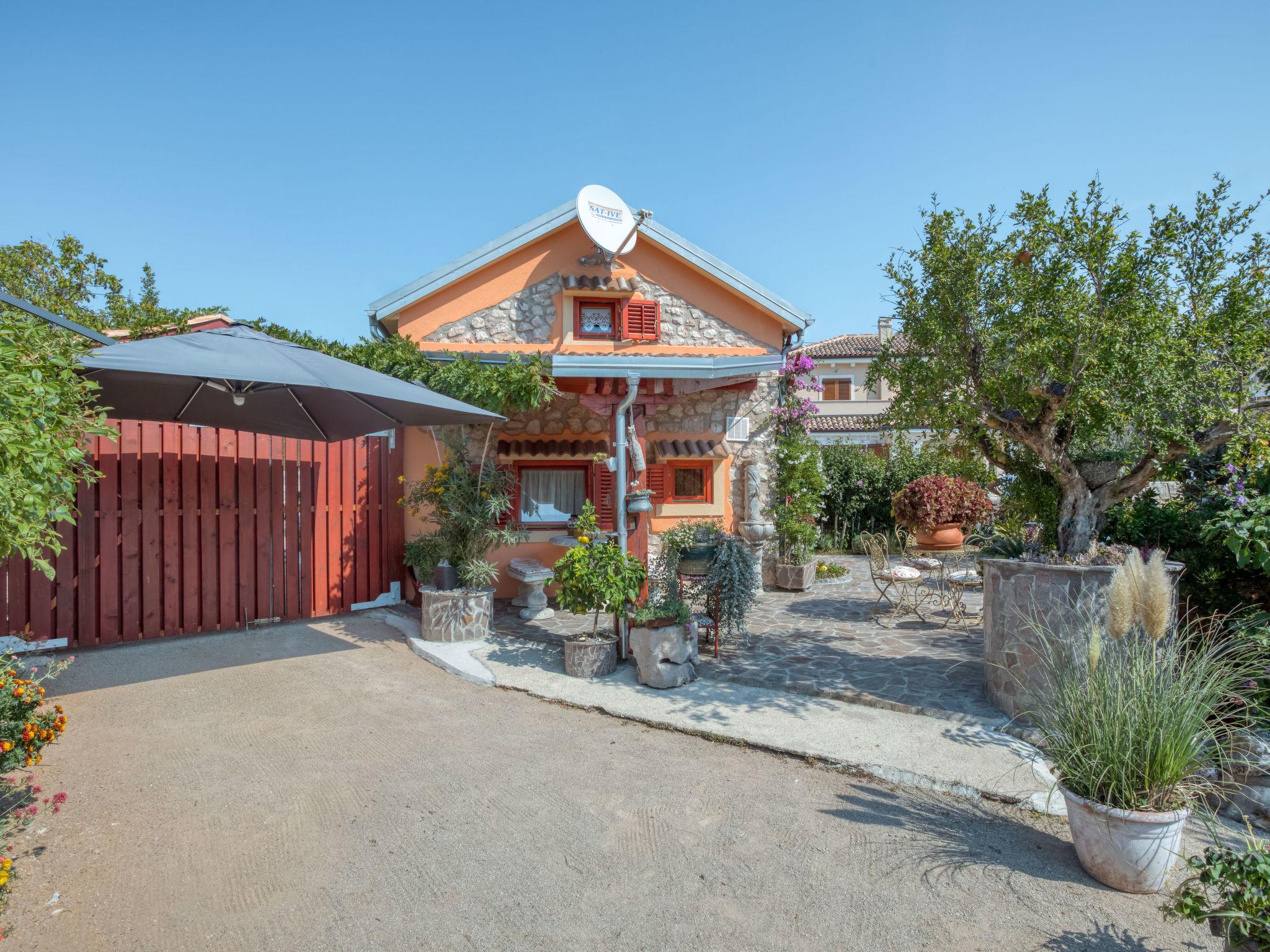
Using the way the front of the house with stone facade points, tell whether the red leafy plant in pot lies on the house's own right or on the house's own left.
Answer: on the house's own left

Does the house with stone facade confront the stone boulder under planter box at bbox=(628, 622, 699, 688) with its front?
yes

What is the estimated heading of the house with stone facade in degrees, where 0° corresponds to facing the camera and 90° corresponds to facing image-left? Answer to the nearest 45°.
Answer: approximately 0°

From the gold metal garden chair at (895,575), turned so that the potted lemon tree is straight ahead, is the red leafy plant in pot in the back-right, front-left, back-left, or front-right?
back-right
